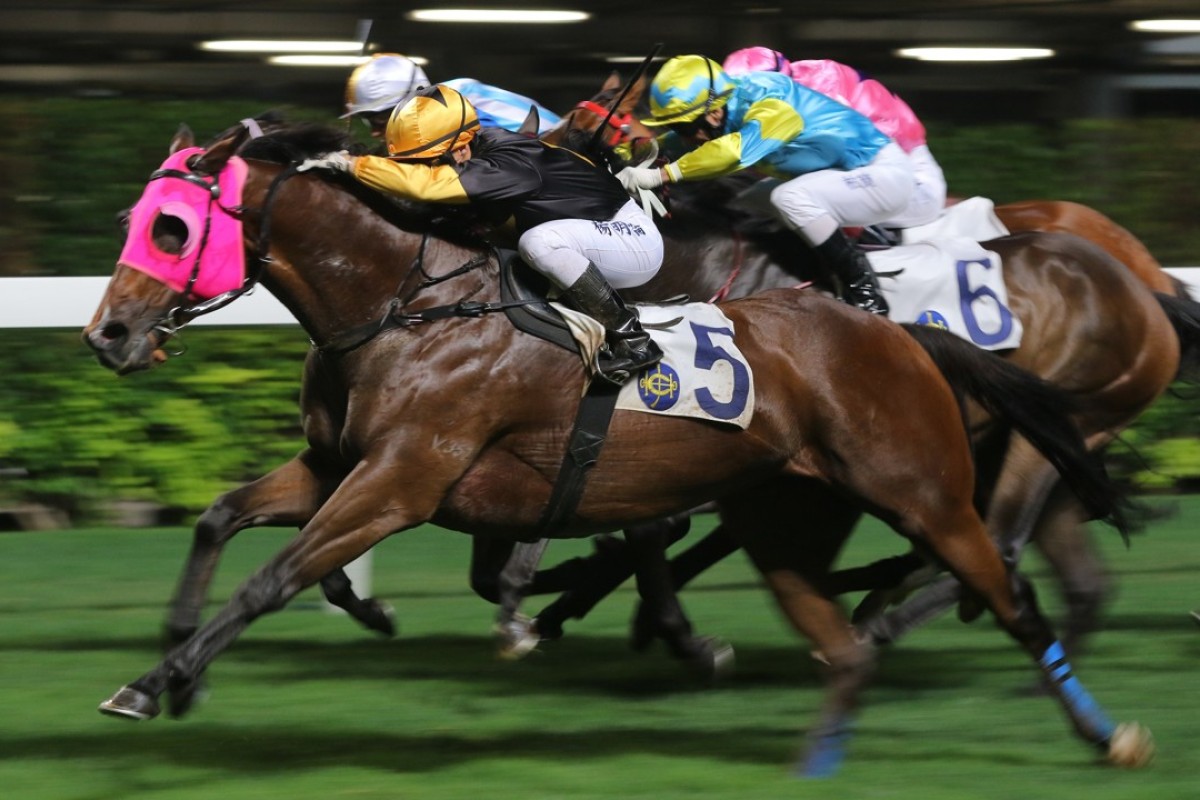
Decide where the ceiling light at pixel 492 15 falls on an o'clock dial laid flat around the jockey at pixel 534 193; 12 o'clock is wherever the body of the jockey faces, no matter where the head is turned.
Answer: The ceiling light is roughly at 3 o'clock from the jockey.

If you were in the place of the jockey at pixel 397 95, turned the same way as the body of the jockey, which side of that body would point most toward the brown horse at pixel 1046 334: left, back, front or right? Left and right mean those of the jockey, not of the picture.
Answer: back

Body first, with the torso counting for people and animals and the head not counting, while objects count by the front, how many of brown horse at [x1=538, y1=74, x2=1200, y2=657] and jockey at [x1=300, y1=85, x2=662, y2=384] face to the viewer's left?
2

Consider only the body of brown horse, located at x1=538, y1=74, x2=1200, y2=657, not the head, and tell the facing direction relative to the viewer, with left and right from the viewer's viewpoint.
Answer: facing to the left of the viewer

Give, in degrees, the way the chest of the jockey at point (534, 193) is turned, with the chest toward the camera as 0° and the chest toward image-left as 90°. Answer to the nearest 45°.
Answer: approximately 90°

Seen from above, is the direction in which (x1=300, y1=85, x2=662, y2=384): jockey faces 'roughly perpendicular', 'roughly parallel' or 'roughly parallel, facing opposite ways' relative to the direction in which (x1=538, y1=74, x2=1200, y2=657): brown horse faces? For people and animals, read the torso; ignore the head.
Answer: roughly parallel

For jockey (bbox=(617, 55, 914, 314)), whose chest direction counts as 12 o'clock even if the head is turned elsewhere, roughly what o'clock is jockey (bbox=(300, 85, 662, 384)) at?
jockey (bbox=(300, 85, 662, 384)) is roughly at 10 o'clock from jockey (bbox=(617, 55, 914, 314)).

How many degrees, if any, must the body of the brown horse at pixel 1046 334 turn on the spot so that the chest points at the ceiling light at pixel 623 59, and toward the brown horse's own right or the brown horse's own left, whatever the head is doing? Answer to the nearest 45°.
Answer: approximately 45° to the brown horse's own right

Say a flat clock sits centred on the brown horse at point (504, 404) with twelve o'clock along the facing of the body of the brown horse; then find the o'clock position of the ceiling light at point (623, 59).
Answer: The ceiling light is roughly at 3 o'clock from the brown horse.

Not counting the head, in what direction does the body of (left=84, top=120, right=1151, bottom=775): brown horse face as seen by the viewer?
to the viewer's left

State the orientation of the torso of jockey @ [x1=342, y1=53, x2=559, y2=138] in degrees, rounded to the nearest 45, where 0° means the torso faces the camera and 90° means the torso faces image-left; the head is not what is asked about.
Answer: approximately 90°

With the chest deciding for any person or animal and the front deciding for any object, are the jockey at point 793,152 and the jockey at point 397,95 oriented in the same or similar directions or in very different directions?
same or similar directions
